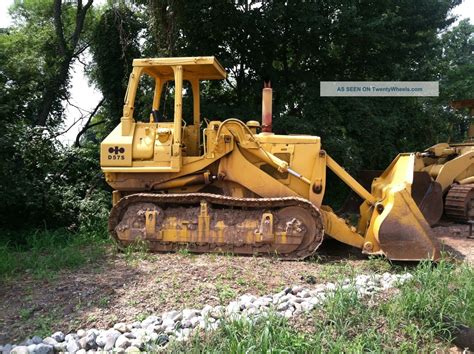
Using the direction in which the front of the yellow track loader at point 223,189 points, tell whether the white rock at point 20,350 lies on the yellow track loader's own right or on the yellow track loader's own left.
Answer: on the yellow track loader's own right

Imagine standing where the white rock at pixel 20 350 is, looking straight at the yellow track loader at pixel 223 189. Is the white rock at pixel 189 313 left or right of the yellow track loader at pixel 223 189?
right

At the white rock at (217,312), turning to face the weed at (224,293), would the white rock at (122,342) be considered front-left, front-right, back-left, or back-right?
back-left

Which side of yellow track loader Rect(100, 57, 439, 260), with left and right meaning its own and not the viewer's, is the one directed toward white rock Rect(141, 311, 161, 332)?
right

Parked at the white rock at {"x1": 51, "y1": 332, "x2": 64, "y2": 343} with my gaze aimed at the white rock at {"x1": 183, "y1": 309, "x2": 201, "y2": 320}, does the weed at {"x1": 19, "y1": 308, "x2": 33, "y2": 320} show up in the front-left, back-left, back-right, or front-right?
back-left

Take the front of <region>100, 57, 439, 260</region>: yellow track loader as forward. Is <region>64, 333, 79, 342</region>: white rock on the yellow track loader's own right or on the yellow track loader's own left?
on the yellow track loader's own right

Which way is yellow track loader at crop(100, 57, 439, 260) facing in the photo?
to the viewer's right

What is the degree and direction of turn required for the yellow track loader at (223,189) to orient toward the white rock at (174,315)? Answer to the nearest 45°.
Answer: approximately 90° to its right

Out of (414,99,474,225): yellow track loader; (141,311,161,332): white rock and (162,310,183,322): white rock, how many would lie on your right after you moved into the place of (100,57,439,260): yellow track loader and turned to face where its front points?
2
